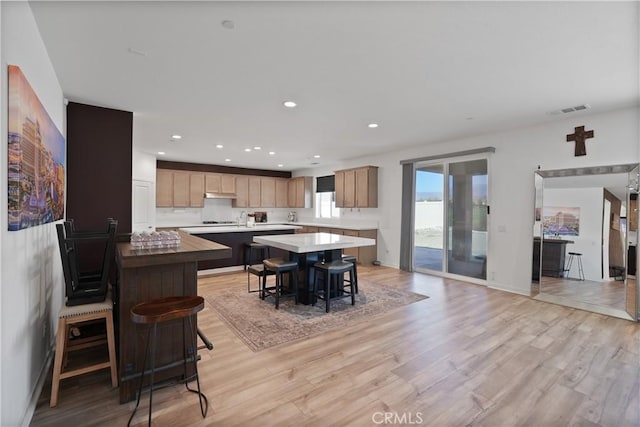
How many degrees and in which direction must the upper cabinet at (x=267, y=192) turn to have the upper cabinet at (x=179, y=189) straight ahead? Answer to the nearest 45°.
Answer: approximately 45° to its right

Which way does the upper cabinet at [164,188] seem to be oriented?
toward the camera

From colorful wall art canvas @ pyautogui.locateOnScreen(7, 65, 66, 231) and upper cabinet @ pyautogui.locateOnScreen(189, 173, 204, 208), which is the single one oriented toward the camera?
the upper cabinet

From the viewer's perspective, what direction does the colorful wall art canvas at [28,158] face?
to the viewer's right

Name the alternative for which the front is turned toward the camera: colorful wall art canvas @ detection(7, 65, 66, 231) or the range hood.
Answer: the range hood

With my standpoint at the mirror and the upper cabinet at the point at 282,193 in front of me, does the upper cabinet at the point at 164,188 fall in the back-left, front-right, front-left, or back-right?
front-left

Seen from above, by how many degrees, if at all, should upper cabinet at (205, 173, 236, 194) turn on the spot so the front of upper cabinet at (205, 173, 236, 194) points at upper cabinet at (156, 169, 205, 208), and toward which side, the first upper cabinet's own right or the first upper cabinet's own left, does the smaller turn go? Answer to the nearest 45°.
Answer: approximately 90° to the first upper cabinet's own right

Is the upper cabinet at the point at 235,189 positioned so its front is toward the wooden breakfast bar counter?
yes

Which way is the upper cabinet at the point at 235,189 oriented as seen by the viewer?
toward the camera

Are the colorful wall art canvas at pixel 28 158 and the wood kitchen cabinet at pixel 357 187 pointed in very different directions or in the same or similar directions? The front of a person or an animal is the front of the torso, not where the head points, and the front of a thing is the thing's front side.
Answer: very different directions

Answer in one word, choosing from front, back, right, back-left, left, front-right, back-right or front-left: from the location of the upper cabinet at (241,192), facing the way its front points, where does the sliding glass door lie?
front-left

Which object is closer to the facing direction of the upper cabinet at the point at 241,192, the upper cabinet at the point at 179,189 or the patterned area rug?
the patterned area rug

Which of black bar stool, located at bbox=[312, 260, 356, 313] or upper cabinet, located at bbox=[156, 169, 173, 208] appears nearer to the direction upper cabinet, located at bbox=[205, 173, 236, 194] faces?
the black bar stool

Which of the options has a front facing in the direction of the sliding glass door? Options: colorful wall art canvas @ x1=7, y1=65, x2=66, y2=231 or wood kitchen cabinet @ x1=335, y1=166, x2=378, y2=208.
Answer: the colorful wall art canvas

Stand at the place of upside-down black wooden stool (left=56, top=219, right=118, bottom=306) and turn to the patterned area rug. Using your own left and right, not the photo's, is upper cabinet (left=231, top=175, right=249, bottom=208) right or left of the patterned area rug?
left
